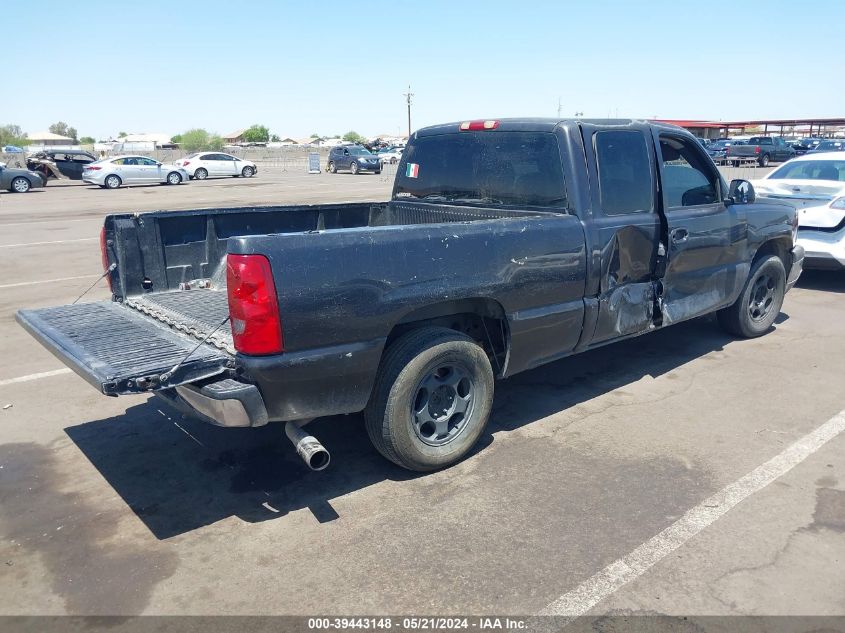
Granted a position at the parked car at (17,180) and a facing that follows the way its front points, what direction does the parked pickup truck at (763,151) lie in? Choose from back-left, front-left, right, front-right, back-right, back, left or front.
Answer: front

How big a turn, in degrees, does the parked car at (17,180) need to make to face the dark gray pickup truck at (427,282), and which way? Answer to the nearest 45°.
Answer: approximately 90° to its right

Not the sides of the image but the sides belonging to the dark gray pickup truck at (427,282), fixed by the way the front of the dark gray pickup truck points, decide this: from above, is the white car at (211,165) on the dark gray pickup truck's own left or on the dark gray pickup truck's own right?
on the dark gray pickup truck's own left

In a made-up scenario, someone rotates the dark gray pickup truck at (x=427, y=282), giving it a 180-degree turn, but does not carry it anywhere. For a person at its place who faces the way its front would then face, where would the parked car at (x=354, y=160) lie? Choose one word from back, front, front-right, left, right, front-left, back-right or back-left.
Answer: back-right

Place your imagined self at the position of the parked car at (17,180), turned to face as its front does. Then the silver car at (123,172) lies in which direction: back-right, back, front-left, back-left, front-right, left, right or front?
front

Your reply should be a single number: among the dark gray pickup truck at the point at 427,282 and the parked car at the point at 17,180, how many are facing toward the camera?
0

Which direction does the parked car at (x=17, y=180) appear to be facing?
to the viewer's right

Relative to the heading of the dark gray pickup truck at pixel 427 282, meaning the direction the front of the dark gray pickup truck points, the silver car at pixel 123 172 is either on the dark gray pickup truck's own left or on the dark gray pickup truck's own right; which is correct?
on the dark gray pickup truck's own left

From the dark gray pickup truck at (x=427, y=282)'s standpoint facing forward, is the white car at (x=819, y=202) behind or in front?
in front

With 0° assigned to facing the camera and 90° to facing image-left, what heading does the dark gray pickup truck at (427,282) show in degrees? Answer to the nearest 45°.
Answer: approximately 225°
